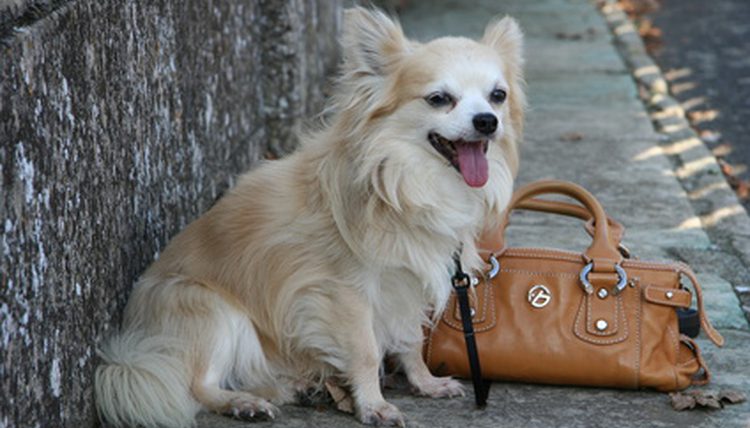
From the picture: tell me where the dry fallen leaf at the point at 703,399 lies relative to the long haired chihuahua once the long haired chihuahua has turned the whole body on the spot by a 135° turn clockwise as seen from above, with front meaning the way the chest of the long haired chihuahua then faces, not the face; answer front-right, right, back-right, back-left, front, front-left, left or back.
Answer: back

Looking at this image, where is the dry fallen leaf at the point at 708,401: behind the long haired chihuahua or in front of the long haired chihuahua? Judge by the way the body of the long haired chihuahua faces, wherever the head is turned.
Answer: in front

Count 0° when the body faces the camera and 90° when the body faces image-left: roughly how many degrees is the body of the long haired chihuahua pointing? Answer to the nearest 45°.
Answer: approximately 315°
